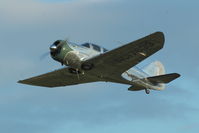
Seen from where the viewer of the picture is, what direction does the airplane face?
facing the viewer and to the left of the viewer
